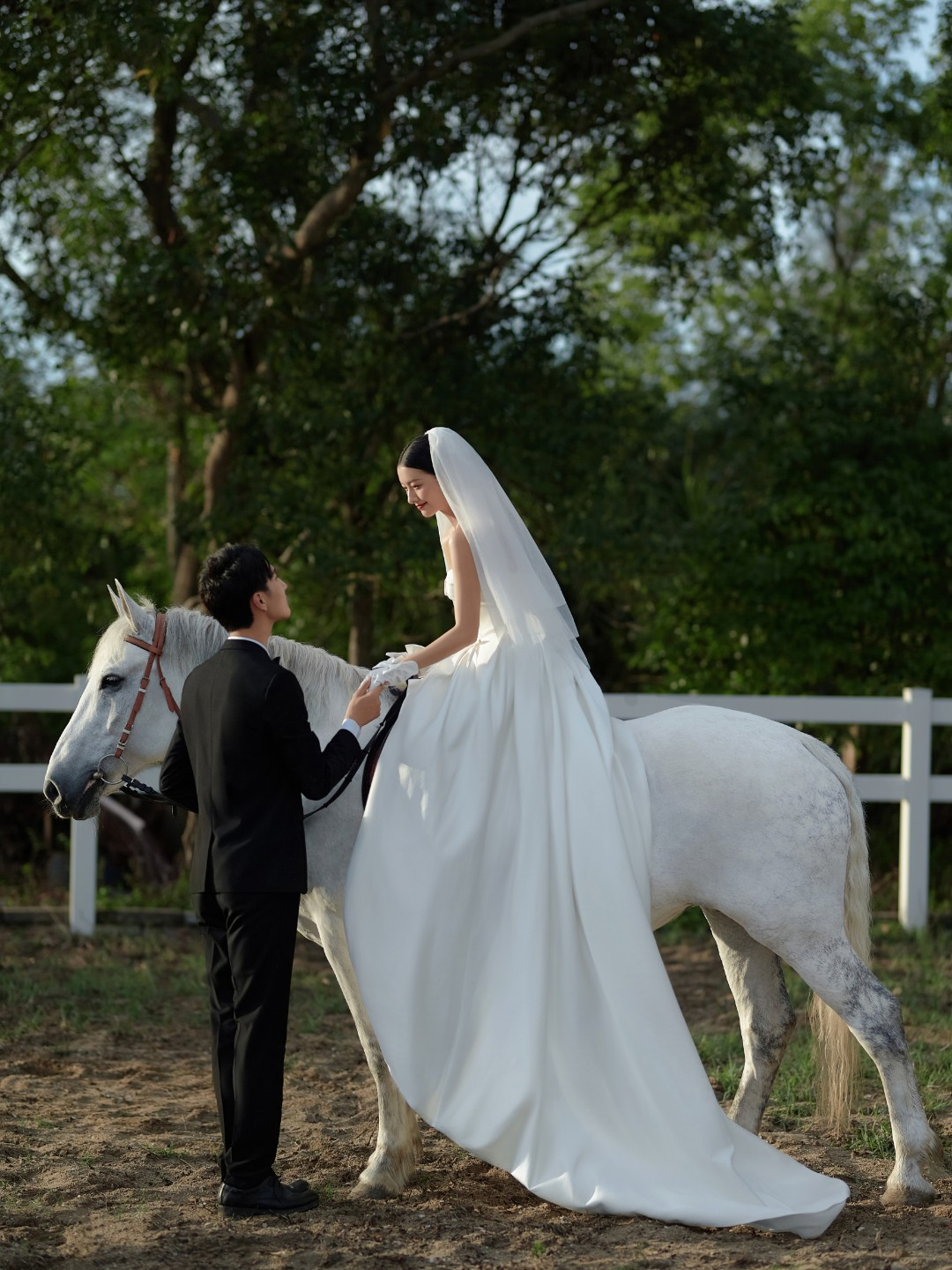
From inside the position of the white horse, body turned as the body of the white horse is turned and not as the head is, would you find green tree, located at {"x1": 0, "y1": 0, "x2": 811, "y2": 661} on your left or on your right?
on your right

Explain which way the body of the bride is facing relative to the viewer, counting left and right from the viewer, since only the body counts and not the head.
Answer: facing to the left of the viewer

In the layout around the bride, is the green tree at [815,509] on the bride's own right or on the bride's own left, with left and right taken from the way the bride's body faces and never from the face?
on the bride's own right

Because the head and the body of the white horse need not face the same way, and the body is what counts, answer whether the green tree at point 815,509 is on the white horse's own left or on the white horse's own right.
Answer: on the white horse's own right

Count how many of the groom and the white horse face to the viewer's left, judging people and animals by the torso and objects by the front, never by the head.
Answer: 1

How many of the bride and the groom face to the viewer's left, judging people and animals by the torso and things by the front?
1

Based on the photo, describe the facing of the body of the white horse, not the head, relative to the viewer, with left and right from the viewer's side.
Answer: facing to the left of the viewer

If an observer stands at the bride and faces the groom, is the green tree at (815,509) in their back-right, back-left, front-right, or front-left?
back-right
